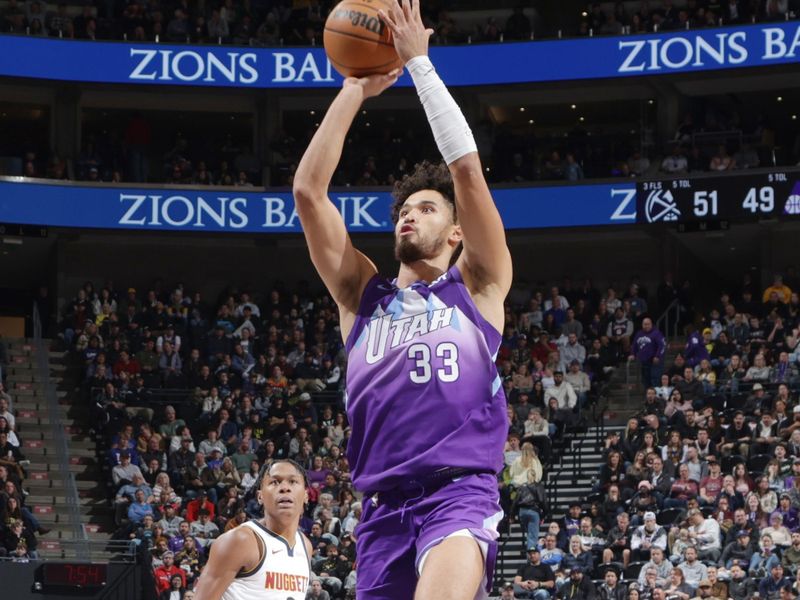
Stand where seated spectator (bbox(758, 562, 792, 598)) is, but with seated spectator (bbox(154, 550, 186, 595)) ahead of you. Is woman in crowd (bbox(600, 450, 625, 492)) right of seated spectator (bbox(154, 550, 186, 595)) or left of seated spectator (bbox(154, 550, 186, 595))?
right

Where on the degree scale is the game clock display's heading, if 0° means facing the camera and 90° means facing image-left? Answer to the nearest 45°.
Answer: approximately 0°

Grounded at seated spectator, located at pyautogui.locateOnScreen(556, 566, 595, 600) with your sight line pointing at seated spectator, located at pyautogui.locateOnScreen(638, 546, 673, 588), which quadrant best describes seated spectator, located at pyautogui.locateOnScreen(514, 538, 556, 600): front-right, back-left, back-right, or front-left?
back-left

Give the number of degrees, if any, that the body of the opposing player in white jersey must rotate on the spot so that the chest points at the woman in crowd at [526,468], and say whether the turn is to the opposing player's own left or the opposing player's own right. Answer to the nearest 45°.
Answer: approximately 135° to the opposing player's own left

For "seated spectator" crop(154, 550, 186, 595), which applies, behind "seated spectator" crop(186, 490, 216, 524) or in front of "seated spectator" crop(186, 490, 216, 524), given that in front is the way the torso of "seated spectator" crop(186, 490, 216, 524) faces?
in front

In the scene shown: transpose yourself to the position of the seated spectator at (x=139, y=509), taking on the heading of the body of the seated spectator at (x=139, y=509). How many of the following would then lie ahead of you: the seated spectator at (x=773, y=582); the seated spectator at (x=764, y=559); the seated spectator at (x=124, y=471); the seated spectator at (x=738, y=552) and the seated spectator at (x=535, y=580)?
4

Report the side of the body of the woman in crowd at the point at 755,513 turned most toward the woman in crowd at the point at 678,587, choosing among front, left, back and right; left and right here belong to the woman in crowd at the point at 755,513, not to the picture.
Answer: front

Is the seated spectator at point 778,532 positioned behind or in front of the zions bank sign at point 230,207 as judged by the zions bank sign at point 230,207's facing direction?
in front

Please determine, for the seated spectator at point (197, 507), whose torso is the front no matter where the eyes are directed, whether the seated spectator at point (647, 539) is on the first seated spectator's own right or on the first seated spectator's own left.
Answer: on the first seated spectator's own left

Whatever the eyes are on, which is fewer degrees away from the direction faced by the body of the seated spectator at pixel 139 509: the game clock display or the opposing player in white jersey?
the opposing player in white jersey

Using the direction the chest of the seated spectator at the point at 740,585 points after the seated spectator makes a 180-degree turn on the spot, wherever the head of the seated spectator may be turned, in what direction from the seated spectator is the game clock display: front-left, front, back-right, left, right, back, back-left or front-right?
back-left

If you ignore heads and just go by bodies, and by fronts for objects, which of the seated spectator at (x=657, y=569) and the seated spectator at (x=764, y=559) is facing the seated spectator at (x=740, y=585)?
the seated spectator at (x=764, y=559)

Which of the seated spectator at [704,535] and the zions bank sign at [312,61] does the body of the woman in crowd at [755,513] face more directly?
the seated spectator
